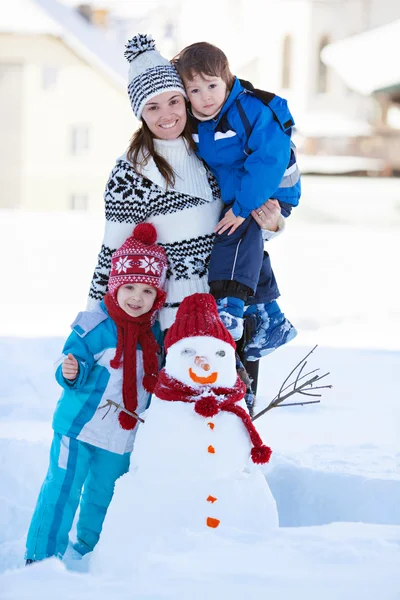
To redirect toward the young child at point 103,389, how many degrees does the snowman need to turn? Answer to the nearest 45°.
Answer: approximately 135° to its right

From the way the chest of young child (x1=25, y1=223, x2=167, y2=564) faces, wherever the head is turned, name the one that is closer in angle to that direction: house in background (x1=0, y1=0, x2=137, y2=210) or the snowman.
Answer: the snowman

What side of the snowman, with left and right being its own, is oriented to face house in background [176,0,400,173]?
back

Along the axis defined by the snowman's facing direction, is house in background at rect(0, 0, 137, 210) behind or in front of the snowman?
behind

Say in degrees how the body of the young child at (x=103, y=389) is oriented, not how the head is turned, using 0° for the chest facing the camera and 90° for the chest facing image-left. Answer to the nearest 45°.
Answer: approximately 315°

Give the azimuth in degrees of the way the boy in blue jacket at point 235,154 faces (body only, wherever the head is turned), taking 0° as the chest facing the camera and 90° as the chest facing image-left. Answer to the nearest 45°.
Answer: approximately 45°
